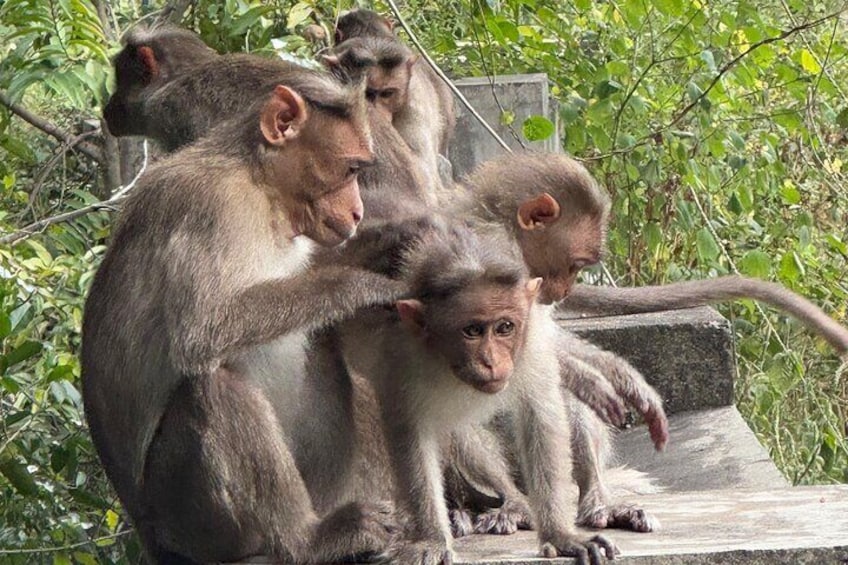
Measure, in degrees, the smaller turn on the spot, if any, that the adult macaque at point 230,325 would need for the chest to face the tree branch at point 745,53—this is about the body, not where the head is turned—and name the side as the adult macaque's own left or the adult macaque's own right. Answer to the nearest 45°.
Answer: approximately 45° to the adult macaque's own left

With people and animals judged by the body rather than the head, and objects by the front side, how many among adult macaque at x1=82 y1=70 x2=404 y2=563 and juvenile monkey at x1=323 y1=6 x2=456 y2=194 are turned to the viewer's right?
1

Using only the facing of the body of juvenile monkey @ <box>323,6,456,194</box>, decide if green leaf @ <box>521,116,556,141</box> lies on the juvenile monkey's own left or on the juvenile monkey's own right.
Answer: on the juvenile monkey's own left

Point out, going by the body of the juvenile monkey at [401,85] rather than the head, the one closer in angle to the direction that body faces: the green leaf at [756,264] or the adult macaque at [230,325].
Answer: the adult macaque

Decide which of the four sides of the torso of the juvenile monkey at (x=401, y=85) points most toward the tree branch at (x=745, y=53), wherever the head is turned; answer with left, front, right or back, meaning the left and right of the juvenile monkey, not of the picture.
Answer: back

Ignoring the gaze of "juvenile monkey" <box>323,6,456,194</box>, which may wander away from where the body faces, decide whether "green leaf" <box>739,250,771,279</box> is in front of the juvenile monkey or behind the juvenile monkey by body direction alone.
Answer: behind

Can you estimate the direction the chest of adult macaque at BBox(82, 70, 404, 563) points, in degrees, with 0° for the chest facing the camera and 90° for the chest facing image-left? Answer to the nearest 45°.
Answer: approximately 270°

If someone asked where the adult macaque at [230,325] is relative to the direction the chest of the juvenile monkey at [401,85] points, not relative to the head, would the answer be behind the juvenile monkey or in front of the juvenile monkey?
in front

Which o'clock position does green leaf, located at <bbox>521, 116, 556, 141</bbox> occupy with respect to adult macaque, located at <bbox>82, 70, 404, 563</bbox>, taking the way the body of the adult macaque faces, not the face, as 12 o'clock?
The green leaf is roughly at 10 o'clock from the adult macaque.
